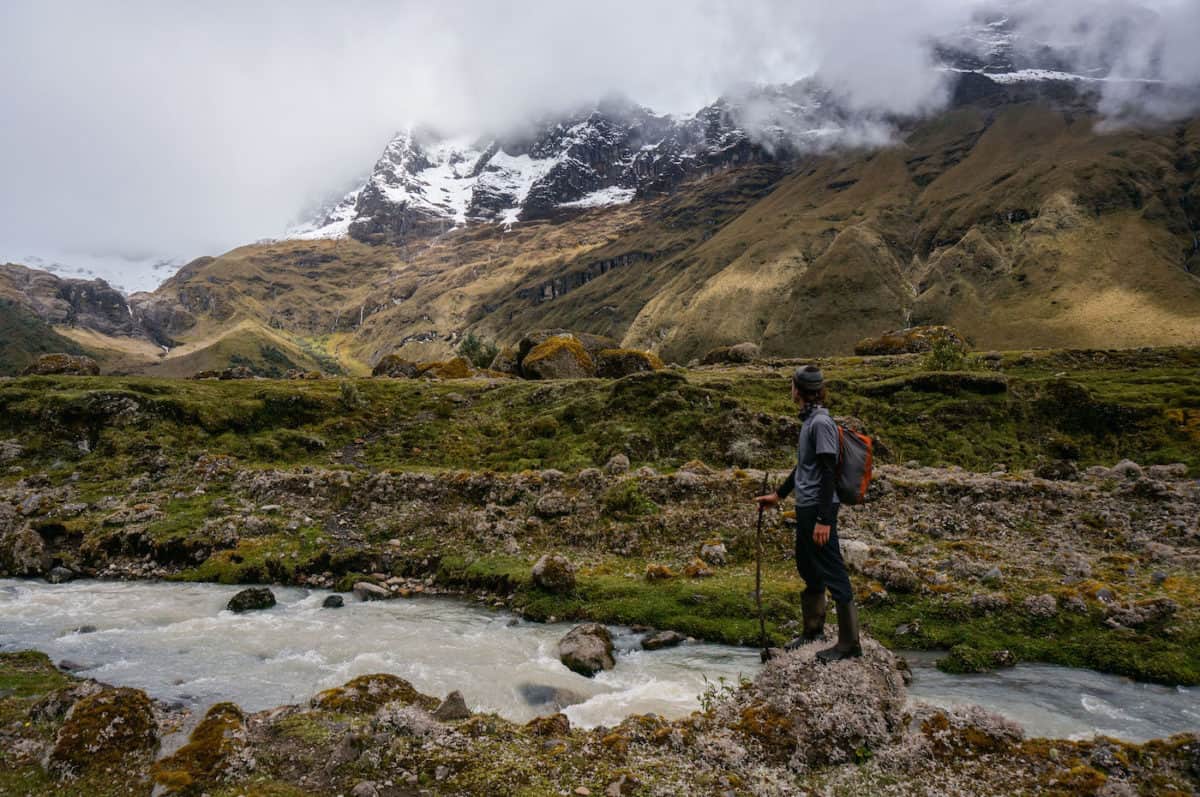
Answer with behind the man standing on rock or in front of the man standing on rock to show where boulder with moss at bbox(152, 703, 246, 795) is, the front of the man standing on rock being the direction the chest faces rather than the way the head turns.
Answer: in front

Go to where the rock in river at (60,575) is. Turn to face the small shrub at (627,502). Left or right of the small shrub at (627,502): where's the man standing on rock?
right

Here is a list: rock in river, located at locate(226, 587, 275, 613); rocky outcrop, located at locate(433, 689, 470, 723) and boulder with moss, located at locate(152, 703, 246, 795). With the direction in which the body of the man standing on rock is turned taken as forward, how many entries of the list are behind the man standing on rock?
0

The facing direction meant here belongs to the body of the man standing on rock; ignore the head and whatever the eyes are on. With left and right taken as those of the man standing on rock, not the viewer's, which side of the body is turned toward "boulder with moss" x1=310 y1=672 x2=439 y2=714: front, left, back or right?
front

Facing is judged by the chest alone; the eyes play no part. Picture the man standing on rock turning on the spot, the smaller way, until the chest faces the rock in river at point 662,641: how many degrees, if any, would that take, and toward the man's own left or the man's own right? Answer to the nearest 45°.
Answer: approximately 45° to the man's own right

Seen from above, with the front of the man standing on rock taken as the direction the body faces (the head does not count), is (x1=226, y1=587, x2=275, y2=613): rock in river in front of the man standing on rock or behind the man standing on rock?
in front

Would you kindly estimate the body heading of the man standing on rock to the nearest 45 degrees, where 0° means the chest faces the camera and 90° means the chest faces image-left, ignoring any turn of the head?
approximately 90°

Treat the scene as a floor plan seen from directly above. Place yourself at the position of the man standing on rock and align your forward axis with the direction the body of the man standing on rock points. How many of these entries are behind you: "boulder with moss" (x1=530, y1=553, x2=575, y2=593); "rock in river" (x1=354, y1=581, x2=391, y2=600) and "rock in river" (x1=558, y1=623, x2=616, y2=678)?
0

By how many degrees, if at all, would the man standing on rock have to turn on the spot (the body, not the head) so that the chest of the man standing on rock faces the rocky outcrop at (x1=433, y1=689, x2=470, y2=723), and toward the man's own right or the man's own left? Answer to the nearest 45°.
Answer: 0° — they already face it

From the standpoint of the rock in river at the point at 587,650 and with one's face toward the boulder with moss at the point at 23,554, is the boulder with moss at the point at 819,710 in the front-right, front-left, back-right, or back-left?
back-left
